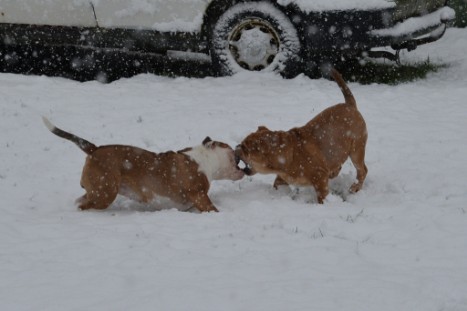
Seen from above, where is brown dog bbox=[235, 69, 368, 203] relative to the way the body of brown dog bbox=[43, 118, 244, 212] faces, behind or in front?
in front

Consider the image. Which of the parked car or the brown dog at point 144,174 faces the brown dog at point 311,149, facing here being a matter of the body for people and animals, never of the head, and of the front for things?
the brown dog at point 144,174

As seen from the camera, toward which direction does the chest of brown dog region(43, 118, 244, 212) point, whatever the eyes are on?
to the viewer's right
